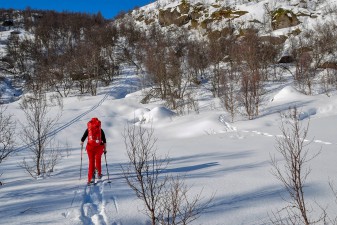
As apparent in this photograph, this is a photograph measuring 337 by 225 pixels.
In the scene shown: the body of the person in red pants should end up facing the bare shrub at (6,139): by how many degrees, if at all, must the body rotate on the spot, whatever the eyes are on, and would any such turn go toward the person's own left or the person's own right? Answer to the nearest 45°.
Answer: approximately 45° to the person's own left

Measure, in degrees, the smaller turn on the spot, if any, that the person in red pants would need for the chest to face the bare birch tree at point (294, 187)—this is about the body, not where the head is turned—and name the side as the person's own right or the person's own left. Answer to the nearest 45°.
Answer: approximately 135° to the person's own right

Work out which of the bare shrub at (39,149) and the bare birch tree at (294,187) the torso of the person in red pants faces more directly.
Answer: the bare shrub

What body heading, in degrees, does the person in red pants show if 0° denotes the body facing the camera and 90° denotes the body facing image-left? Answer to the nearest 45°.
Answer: approximately 180°

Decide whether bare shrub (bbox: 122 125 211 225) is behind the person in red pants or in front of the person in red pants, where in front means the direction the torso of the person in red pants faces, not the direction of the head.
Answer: behind

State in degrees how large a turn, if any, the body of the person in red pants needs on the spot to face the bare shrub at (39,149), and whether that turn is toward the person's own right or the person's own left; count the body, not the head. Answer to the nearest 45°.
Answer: approximately 45° to the person's own left

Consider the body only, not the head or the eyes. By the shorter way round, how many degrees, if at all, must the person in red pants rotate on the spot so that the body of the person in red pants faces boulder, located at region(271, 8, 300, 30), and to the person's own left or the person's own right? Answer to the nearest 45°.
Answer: approximately 45° to the person's own right

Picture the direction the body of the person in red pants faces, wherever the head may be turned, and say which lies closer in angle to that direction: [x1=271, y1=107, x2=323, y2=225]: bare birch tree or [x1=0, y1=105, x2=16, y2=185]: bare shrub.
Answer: the bare shrub
